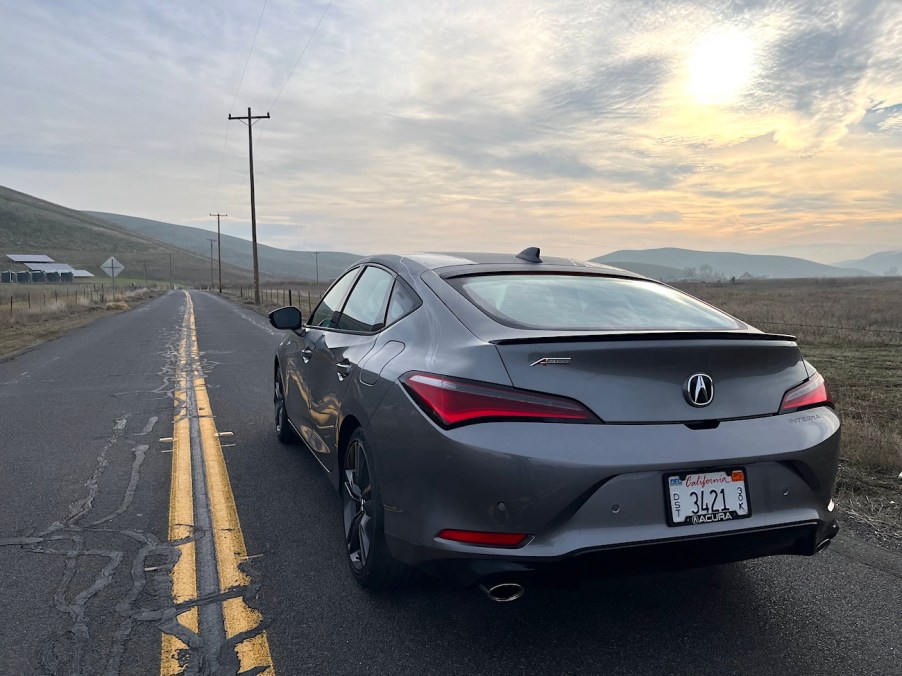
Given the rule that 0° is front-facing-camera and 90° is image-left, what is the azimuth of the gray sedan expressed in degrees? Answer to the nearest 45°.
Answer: approximately 135°
